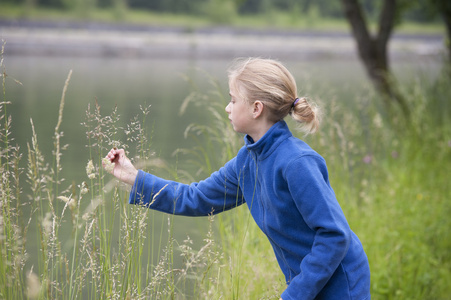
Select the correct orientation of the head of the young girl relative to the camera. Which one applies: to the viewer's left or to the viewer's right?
to the viewer's left

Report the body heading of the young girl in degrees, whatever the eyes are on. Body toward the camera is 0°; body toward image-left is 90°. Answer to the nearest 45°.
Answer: approximately 90°
